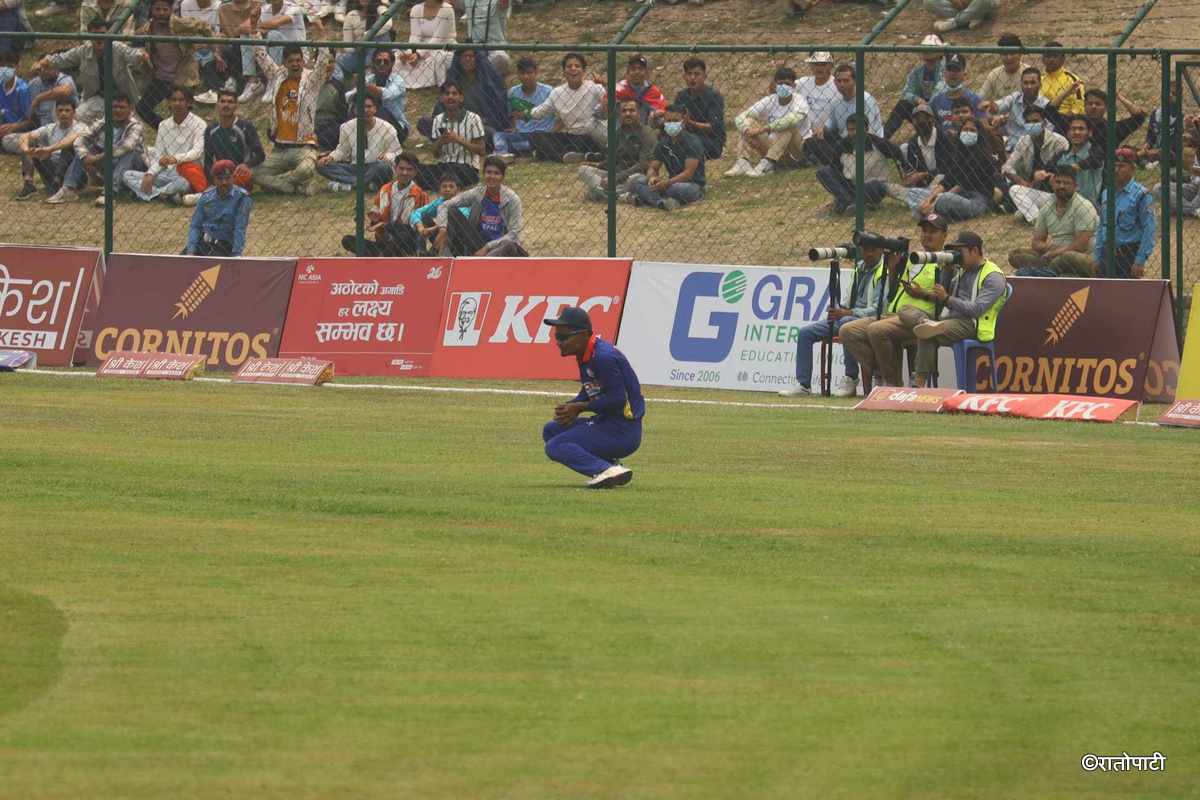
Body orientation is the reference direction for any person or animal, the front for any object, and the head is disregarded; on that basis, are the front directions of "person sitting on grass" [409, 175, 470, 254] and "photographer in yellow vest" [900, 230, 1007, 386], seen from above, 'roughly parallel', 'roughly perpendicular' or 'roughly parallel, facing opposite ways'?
roughly perpendicular

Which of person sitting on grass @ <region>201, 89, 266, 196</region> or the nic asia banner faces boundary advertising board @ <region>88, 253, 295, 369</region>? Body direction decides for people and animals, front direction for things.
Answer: the person sitting on grass

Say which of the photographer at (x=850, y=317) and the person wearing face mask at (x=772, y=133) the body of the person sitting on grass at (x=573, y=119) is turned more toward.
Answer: the photographer

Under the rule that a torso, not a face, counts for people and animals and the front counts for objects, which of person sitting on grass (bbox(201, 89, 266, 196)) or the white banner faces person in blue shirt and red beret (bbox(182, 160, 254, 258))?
person sitting on grass (bbox(201, 89, 266, 196))

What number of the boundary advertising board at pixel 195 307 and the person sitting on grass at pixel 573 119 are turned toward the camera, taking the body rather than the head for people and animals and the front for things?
2

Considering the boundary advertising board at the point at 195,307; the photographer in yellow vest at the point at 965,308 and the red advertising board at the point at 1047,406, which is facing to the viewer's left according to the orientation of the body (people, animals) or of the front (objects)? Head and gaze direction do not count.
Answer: the photographer in yellow vest

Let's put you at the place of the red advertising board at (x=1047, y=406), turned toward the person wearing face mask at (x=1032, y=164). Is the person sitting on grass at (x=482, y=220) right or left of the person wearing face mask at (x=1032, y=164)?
left

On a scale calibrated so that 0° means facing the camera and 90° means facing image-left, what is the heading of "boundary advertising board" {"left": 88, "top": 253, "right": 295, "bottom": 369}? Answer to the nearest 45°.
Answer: approximately 0°

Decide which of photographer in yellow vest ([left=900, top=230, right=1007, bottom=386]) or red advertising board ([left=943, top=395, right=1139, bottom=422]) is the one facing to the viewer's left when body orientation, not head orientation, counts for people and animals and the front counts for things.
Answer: the photographer in yellow vest
